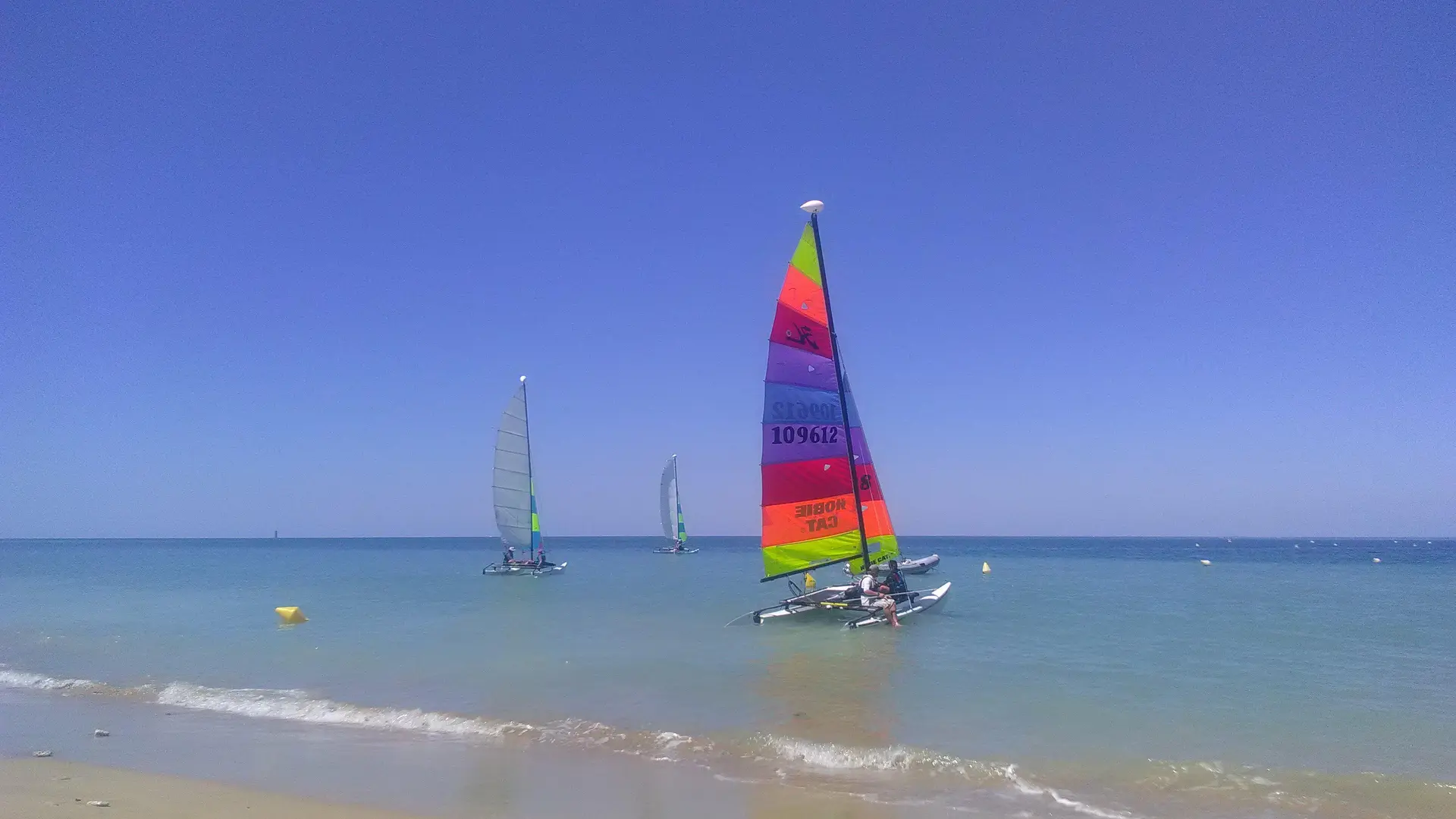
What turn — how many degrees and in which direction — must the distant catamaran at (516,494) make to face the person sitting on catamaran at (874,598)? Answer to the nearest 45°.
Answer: approximately 90° to its right

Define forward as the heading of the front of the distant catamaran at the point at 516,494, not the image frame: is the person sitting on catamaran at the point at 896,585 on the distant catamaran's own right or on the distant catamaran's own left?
on the distant catamaran's own right

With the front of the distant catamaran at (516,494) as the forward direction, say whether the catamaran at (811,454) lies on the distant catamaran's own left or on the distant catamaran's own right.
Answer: on the distant catamaran's own right

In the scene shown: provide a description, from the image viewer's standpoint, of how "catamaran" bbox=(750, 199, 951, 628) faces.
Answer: facing away from the viewer and to the right of the viewer

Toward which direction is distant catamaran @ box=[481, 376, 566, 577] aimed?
to the viewer's right
